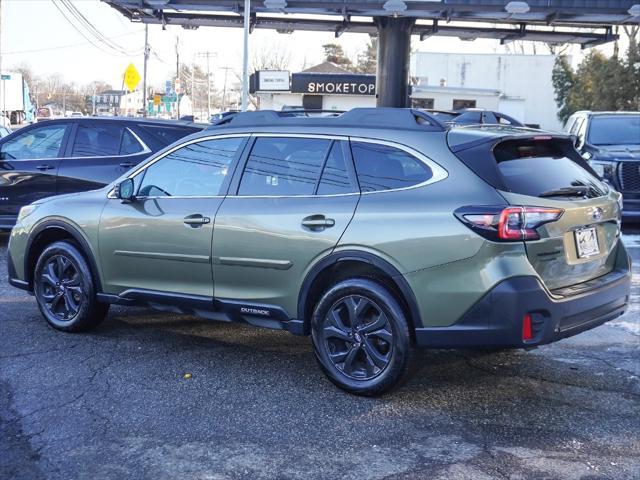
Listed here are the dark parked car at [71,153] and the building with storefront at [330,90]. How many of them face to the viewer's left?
1

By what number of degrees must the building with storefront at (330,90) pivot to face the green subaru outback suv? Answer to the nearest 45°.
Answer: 0° — it already faces it

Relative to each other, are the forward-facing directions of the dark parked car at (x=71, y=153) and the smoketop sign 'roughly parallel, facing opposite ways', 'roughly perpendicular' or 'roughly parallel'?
roughly perpendicular

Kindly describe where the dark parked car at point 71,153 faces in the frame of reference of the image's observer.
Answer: facing to the left of the viewer

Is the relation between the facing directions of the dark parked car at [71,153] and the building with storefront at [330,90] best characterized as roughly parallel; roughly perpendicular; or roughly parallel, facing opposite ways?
roughly perpendicular

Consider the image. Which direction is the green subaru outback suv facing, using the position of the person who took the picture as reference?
facing away from the viewer and to the left of the viewer

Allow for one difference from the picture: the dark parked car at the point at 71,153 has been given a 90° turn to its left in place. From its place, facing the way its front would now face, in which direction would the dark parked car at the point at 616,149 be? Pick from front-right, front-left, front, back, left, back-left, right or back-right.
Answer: left

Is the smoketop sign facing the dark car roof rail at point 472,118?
yes

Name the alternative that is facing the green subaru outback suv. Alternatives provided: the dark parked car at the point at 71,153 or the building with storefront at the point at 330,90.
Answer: the building with storefront

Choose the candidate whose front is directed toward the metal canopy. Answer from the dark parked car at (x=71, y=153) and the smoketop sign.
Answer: the smoketop sign

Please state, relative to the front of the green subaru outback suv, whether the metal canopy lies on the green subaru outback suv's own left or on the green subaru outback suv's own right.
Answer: on the green subaru outback suv's own right

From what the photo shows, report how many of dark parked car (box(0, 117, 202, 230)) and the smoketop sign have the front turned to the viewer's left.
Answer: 1

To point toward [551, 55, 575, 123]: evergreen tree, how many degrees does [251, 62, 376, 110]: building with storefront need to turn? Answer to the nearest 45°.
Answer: approximately 135° to its left
